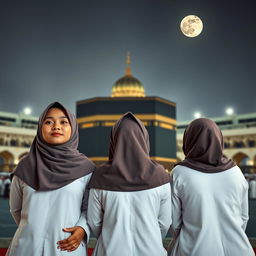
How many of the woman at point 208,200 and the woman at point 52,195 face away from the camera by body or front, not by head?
1

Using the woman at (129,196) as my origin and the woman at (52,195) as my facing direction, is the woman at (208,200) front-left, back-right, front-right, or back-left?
back-right

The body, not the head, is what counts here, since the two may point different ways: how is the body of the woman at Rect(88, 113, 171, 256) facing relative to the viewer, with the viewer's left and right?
facing away from the viewer

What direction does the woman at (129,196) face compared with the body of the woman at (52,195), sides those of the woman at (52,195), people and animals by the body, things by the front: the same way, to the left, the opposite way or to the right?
the opposite way

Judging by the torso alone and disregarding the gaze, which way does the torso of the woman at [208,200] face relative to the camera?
away from the camera

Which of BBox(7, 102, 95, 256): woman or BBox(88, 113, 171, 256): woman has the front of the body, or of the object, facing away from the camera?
BBox(88, 113, 171, 256): woman

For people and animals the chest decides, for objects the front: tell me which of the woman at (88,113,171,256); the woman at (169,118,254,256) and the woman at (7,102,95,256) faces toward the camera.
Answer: the woman at (7,102,95,256)

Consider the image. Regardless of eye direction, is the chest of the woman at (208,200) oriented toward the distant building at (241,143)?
yes

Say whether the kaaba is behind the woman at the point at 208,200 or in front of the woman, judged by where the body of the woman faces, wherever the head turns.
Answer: in front

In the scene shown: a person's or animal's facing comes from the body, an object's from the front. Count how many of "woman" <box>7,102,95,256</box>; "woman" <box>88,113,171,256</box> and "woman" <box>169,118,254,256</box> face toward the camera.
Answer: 1

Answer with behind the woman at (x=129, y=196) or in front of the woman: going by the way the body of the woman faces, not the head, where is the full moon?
in front

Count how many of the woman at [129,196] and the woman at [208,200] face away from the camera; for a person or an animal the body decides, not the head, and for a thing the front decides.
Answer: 2

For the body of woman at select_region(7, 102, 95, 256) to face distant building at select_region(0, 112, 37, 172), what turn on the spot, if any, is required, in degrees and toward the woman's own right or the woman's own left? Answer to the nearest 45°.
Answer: approximately 180°
